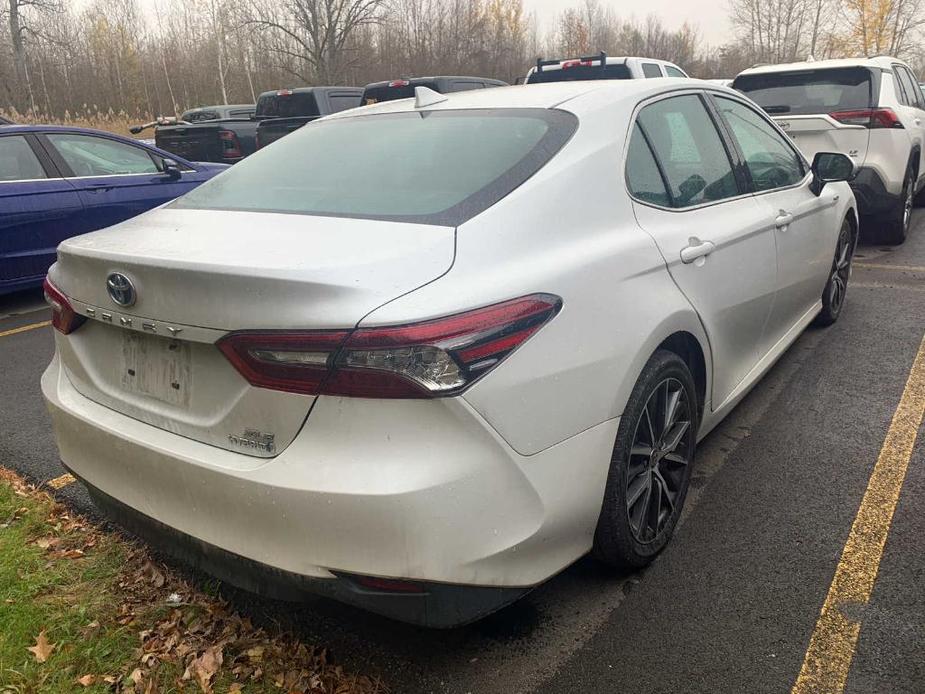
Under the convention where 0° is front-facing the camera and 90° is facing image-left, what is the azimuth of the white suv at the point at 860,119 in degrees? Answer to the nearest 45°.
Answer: approximately 225°

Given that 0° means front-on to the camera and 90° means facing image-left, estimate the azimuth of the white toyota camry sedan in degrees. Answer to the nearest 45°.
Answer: approximately 225°

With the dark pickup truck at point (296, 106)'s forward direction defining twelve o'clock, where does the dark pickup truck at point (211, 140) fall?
the dark pickup truck at point (211, 140) is roughly at 9 o'clock from the dark pickup truck at point (296, 106).

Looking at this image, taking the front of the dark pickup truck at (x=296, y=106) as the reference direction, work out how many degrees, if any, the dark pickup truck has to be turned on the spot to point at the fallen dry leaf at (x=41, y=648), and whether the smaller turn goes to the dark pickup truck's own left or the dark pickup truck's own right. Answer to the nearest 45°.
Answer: approximately 135° to the dark pickup truck's own right

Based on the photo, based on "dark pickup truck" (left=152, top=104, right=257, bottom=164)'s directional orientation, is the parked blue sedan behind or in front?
behind

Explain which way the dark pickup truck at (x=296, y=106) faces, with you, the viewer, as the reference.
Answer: facing away from the viewer and to the right of the viewer

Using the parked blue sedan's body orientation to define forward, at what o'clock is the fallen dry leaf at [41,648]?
The fallen dry leaf is roughly at 3 o'clock from the parked blue sedan.

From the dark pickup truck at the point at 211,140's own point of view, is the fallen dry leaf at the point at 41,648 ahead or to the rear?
to the rear

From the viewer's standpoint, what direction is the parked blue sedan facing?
to the viewer's right

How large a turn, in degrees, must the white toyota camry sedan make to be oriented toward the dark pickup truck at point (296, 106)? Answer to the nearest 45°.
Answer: approximately 45° to its left
